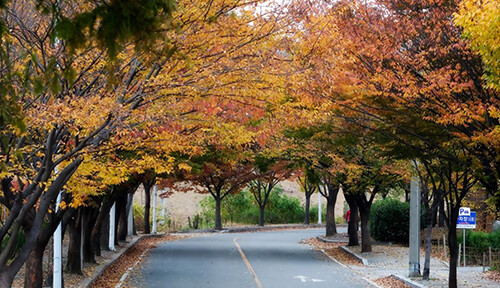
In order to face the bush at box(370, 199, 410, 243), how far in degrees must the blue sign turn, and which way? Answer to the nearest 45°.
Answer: approximately 180°

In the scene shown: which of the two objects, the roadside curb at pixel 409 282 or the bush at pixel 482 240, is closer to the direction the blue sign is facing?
the roadside curb

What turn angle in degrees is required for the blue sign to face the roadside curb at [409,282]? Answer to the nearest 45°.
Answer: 0° — it already faces it

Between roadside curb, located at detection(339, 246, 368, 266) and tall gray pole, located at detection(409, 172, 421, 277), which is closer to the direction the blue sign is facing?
the tall gray pole

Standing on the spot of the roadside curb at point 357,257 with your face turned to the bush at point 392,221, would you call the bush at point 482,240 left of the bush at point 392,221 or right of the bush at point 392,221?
right

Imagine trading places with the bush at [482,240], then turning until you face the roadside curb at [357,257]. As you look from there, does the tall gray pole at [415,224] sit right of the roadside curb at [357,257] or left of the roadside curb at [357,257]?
left

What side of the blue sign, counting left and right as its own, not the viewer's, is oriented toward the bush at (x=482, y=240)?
back

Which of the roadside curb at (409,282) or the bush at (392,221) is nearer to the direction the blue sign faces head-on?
the roadside curb

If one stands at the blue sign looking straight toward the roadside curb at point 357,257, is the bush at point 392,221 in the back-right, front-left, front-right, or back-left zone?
front-right

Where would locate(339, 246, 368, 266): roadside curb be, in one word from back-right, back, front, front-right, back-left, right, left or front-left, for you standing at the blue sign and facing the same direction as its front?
back-right

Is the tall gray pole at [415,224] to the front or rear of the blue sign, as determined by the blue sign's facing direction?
to the front

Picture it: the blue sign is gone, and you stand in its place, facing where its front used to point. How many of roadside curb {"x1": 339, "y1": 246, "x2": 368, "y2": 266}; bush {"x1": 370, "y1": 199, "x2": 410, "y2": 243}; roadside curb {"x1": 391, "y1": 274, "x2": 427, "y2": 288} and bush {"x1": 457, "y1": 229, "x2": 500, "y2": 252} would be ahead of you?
1

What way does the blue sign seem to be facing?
toward the camera
